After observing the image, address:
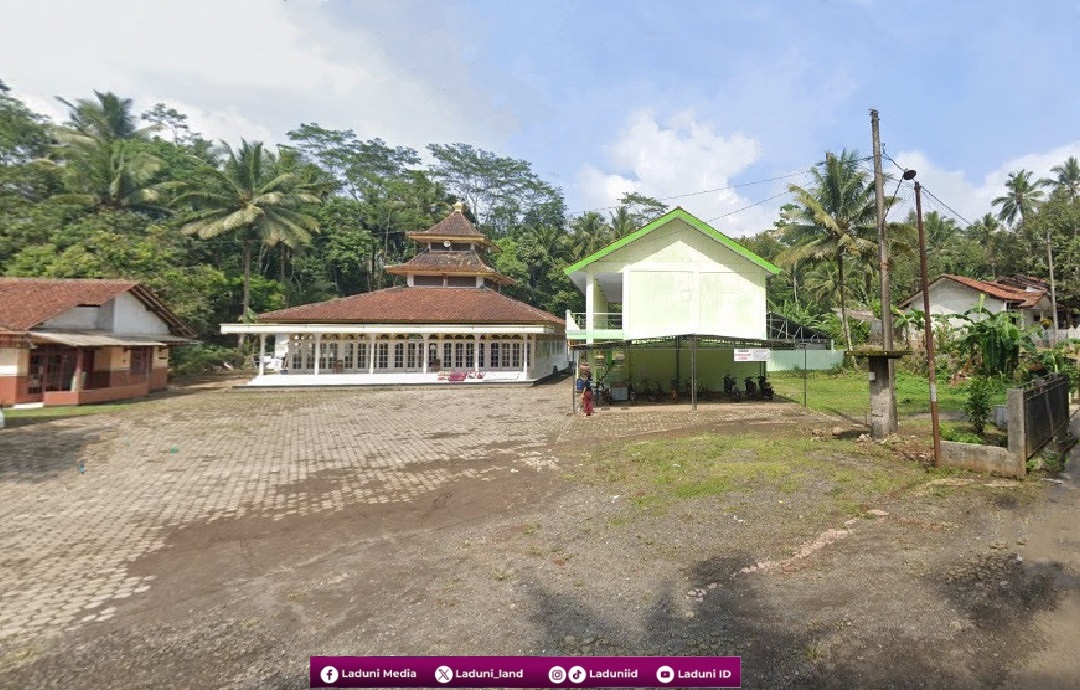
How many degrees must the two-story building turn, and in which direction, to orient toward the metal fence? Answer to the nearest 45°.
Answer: approximately 135° to its left

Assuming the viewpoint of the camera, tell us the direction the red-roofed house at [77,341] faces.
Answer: facing the viewer and to the right of the viewer

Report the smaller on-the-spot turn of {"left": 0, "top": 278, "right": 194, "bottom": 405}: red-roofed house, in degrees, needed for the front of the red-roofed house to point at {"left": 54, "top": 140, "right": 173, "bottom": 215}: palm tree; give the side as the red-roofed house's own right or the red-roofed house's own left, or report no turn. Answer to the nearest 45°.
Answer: approximately 135° to the red-roofed house's own left

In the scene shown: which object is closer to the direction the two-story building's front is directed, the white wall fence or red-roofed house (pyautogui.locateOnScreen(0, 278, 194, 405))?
the red-roofed house

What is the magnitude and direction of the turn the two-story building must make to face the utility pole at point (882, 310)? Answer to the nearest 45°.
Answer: approximately 135° to its left

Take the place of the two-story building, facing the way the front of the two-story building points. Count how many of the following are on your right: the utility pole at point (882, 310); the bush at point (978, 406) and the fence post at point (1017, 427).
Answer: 0
